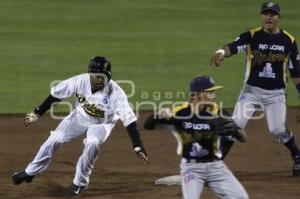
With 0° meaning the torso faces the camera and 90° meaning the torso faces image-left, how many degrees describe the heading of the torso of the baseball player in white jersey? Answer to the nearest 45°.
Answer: approximately 0°

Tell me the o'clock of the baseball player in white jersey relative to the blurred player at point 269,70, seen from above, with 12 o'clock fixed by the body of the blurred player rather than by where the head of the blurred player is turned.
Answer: The baseball player in white jersey is roughly at 2 o'clock from the blurred player.

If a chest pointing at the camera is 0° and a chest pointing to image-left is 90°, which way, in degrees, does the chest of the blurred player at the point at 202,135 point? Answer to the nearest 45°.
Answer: approximately 0°

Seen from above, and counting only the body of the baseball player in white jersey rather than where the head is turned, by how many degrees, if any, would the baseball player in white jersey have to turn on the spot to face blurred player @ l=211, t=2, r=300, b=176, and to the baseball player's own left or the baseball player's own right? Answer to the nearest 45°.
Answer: approximately 90° to the baseball player's own left

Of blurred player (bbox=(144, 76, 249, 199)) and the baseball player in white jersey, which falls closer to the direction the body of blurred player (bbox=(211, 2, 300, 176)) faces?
the blurred player

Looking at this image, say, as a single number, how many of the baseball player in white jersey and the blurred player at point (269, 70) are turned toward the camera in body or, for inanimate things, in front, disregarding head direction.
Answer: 2
